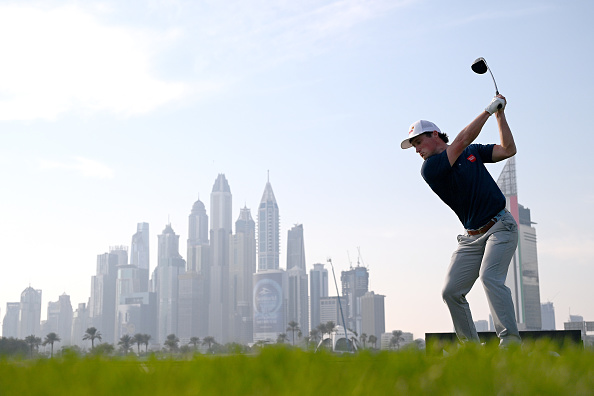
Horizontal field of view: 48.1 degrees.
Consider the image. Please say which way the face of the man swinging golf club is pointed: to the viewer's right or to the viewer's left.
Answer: to the viewer's left

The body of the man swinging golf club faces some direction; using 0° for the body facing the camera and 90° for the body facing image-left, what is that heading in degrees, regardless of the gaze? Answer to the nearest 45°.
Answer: approximately 45°
